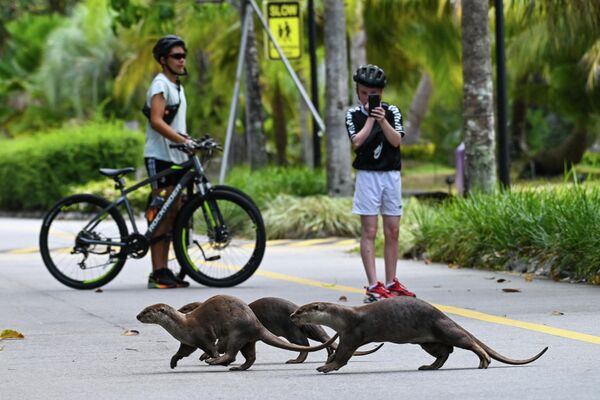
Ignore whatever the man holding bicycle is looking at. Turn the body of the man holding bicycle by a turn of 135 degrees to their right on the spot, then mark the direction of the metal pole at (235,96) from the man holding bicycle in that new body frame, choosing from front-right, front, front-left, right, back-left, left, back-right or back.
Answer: back-right

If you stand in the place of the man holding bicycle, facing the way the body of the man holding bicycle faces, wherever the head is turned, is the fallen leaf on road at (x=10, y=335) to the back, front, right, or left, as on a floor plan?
right

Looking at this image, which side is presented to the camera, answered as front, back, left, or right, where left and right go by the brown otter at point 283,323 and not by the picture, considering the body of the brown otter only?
left

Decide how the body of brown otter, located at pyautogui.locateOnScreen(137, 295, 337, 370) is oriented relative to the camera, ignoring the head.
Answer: to the viewer's left

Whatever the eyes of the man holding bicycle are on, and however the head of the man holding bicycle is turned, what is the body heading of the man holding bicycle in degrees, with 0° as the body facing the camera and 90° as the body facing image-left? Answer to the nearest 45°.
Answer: approximately 270°

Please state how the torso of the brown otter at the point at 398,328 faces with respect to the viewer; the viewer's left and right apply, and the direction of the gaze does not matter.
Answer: facing to the left of the viewer

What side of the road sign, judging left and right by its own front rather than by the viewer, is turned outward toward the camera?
front

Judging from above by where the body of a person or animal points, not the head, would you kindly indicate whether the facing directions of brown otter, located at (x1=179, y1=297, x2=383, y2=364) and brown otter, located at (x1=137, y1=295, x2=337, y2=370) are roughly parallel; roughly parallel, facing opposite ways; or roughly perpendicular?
roughly parallel

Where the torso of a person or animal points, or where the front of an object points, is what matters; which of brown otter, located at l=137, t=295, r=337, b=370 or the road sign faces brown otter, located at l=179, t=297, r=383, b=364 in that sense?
the road sign

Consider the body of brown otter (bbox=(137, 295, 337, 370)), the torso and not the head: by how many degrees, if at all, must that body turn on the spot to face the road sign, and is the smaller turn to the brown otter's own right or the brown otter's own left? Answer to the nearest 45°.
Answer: approximately 90° to the brown otter's own right

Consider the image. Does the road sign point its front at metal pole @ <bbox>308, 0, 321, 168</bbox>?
no

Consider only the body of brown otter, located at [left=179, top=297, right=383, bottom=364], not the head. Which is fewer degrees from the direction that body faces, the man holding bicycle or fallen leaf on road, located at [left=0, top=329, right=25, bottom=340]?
the fallen leaf on road

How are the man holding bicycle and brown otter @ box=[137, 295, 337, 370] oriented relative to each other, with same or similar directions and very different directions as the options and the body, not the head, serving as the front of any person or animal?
very different directions

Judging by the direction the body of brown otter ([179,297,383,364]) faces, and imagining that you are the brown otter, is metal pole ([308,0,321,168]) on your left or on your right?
on your right

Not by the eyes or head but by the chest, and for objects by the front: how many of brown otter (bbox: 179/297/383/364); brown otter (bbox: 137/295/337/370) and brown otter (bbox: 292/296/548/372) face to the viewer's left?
3

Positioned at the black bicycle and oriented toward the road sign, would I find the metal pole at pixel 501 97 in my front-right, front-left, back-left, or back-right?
front-right
